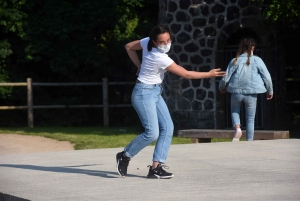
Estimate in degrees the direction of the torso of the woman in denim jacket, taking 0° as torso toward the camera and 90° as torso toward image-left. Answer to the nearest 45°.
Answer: approximately 180°

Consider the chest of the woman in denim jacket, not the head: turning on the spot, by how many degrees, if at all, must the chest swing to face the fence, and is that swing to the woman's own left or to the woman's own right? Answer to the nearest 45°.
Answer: approximately 45° to the woman's own left
